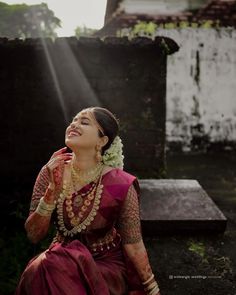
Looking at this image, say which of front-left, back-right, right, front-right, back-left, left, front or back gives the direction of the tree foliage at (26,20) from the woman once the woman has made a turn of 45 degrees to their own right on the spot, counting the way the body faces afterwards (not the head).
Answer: right

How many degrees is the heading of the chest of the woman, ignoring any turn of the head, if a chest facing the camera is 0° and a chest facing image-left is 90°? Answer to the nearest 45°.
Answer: approximately 45°

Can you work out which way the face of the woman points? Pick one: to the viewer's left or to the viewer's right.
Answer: to the viewer's left
